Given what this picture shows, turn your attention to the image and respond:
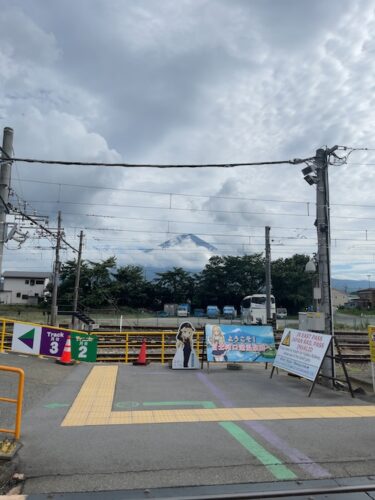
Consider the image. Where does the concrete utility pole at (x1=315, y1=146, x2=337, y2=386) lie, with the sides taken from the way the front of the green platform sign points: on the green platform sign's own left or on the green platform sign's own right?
on the green platform sign's own left

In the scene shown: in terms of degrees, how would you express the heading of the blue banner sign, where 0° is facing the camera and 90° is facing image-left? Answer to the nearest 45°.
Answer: approximately 0°

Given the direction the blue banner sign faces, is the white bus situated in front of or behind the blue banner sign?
behind

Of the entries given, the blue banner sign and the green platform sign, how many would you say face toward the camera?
2

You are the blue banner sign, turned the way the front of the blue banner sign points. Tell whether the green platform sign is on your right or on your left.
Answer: on your right
